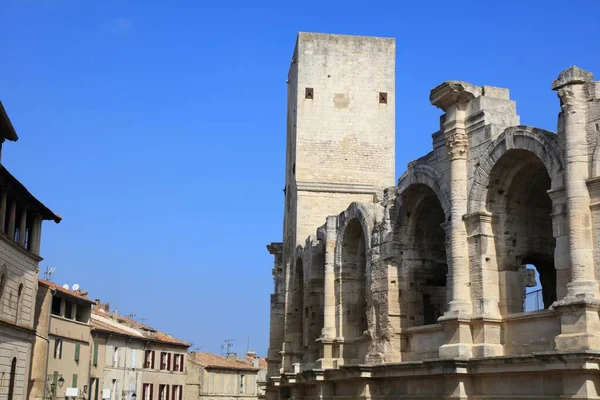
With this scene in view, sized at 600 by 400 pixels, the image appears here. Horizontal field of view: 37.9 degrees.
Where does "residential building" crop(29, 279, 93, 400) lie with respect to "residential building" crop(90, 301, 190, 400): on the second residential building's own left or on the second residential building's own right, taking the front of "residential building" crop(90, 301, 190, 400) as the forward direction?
on the second residential building's own right

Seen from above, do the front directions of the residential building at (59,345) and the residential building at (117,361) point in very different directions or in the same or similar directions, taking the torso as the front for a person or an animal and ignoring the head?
same or similar directions

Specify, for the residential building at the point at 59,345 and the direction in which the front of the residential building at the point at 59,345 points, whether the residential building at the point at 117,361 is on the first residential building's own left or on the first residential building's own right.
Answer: on the first residential building's own left

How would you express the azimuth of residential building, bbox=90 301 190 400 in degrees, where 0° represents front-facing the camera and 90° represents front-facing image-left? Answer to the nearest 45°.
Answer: approximately 315°

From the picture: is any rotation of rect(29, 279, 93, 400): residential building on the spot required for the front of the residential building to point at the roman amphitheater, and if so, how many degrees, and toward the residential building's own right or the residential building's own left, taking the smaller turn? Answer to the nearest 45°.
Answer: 0° — it already faces it

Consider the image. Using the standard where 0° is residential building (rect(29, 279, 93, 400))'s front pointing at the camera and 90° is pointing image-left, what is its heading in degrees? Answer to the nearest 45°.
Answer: approximately 315°

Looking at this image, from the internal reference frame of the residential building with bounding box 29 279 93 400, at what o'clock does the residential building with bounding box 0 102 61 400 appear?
the residential building with bounding box 0 102 61 400 is roughly at 2 o'clock from the residential building with bounding box 29 279 93 400.

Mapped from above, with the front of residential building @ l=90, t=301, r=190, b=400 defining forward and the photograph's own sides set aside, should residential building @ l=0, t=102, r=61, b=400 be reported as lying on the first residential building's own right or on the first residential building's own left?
on the first residential building's own right

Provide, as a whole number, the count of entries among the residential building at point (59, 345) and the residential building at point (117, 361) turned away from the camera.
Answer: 0

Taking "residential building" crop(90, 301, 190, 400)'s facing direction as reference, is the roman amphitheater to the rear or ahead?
ahead

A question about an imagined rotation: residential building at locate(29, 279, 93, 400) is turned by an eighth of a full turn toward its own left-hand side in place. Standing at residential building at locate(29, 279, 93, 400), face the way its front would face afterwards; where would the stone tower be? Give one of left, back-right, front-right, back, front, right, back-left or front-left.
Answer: front-right
